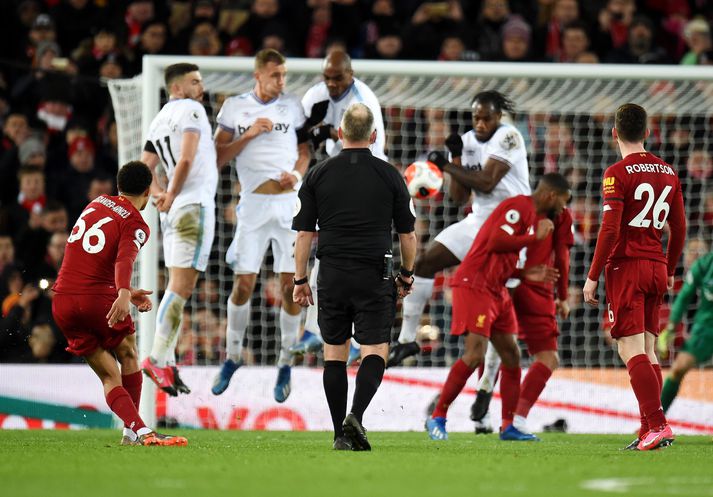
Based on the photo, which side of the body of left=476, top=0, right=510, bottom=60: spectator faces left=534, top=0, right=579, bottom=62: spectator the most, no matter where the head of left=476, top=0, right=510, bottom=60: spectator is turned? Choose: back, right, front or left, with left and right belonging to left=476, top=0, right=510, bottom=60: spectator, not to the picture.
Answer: left

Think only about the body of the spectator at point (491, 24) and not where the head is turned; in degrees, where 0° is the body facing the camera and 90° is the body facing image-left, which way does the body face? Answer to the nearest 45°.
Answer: approximately 0°

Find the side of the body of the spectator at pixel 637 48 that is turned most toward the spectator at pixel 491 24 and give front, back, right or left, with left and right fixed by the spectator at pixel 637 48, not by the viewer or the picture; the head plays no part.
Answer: right

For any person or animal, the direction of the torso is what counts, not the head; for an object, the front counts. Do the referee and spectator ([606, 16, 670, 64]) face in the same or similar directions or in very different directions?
very different directions

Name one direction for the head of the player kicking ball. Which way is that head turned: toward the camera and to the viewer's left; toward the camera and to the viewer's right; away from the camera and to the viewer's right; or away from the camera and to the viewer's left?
away from the camera and to the viewer's right

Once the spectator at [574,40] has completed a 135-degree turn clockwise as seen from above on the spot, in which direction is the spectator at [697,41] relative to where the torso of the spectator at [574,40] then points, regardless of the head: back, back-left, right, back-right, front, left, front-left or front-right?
back-right

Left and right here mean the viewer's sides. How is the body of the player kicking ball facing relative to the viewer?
facing away from the viewer and to the right of the viewer

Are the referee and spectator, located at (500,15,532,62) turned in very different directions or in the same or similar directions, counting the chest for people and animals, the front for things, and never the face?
very different directions

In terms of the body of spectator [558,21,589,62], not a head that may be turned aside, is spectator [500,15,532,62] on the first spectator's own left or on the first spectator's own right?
on the first spectator's own right

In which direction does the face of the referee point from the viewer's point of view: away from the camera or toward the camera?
away from the camera

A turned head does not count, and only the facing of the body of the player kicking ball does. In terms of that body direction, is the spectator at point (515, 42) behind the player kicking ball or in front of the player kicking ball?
in front

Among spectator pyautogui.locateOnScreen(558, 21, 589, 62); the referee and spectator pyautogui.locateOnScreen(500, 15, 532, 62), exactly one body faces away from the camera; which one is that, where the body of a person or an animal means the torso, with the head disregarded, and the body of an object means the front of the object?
the referee
